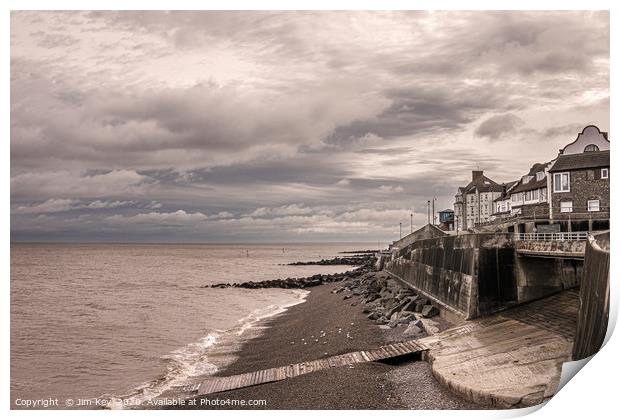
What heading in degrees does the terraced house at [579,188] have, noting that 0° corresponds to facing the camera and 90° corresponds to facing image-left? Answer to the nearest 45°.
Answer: approximately 45°

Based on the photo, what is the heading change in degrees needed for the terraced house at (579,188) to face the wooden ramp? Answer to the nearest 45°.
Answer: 0° — it already faces it

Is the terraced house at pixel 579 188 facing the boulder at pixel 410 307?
yes

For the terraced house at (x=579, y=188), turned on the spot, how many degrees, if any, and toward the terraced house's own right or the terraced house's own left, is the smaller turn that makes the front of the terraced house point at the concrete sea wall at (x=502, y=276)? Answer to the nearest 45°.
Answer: approximately 45° to the terraced house's own left
